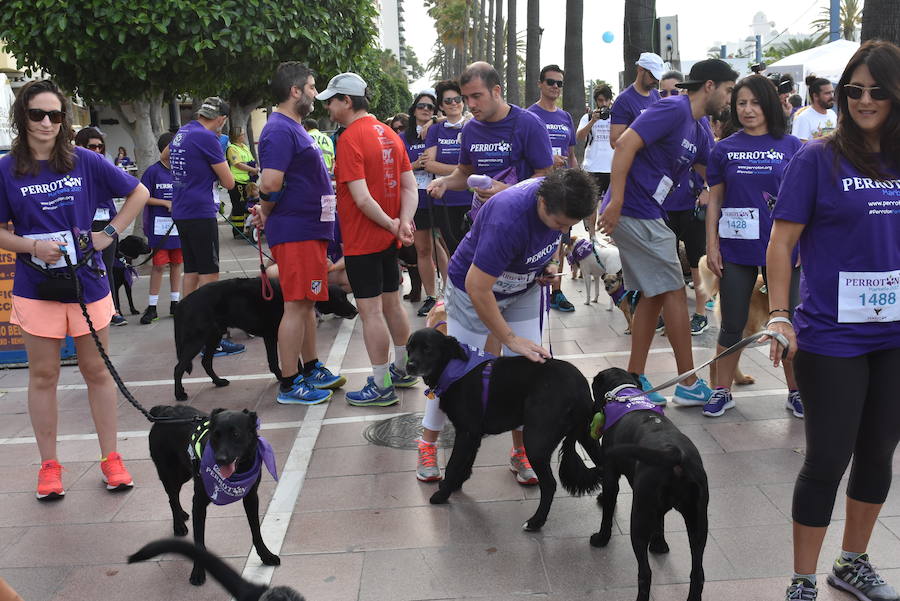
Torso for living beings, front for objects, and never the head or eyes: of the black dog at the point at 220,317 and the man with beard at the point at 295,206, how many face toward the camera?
0

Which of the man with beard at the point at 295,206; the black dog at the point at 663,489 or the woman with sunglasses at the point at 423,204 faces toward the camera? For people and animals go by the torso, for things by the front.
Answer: the woman with sunglasses

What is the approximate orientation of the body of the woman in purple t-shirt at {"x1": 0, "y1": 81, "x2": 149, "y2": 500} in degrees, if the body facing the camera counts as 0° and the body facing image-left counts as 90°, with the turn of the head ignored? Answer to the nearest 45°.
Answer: approximately 0°

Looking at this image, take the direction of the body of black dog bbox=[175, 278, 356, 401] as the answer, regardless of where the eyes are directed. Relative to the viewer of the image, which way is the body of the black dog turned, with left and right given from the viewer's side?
facing to the right of the viewer

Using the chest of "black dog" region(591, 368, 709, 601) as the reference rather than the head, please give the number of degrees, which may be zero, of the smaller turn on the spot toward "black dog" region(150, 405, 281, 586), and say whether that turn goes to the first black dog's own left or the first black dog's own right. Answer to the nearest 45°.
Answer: approximately 45° to the first black dog's own left

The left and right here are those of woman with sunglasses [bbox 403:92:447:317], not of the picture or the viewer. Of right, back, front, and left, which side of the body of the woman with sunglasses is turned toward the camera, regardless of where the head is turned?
front

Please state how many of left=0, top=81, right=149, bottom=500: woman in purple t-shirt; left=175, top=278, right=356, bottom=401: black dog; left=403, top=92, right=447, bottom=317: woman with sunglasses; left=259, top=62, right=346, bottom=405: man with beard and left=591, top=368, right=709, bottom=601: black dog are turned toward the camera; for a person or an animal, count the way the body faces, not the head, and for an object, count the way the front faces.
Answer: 2
